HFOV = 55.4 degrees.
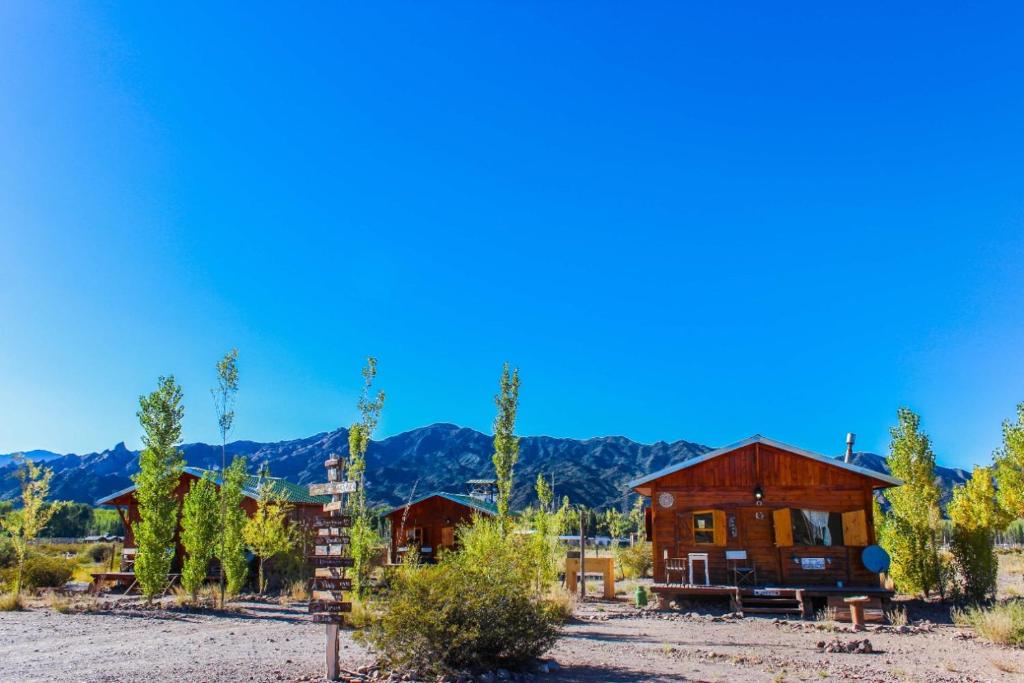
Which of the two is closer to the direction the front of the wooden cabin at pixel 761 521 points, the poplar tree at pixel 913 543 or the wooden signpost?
the wooden signpost

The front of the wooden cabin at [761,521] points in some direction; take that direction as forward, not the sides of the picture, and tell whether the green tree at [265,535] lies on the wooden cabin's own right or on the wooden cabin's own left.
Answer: on the wooden cabin's own right

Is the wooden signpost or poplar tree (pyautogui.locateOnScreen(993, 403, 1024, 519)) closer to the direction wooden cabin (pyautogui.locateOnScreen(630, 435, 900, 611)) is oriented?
the wooden signpost

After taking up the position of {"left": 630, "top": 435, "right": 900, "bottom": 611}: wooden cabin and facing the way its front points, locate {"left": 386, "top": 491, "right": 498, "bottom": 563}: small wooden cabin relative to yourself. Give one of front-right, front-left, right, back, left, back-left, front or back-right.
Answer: back-right

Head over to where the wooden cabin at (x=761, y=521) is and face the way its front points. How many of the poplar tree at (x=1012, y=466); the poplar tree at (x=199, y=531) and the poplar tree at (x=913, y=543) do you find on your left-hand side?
2

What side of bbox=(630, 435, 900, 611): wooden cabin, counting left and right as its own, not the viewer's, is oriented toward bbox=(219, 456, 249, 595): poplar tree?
right

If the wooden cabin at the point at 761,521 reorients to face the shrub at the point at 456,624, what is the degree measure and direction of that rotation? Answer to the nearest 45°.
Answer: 0° — it already faces it

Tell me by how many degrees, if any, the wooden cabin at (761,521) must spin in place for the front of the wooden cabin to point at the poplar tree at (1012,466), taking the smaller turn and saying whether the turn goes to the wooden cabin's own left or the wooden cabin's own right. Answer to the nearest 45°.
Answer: approximately 90° to the wooden cabin's own left

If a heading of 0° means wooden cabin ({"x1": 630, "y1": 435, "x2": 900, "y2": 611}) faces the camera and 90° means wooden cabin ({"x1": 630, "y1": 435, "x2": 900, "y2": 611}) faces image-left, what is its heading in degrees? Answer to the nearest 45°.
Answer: approximately 0°

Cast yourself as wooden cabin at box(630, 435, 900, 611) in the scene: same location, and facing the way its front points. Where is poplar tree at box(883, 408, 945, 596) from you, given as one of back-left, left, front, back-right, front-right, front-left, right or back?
left

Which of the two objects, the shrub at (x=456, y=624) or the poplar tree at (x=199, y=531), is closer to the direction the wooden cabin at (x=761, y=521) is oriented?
the shrub

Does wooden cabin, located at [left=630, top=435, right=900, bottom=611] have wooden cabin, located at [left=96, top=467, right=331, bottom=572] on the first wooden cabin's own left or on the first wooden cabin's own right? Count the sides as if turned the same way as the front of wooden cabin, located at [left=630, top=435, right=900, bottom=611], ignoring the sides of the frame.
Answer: on the first wooden cabin's own right

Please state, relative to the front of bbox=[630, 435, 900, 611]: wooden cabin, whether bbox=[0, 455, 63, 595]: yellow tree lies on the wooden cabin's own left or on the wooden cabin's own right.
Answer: on the wooden cabin's own right

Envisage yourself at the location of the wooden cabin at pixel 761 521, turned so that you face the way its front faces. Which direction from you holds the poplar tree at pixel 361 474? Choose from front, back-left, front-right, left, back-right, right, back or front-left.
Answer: front-right

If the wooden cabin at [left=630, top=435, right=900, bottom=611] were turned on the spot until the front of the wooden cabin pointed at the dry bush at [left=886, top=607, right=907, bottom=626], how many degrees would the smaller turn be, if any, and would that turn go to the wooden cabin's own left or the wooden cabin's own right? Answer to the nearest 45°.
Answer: approximately 45° to the wooden cabin's own left

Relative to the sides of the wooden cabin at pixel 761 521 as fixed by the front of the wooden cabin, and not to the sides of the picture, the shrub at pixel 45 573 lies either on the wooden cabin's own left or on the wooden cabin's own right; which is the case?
on the wooden cabin's own right
